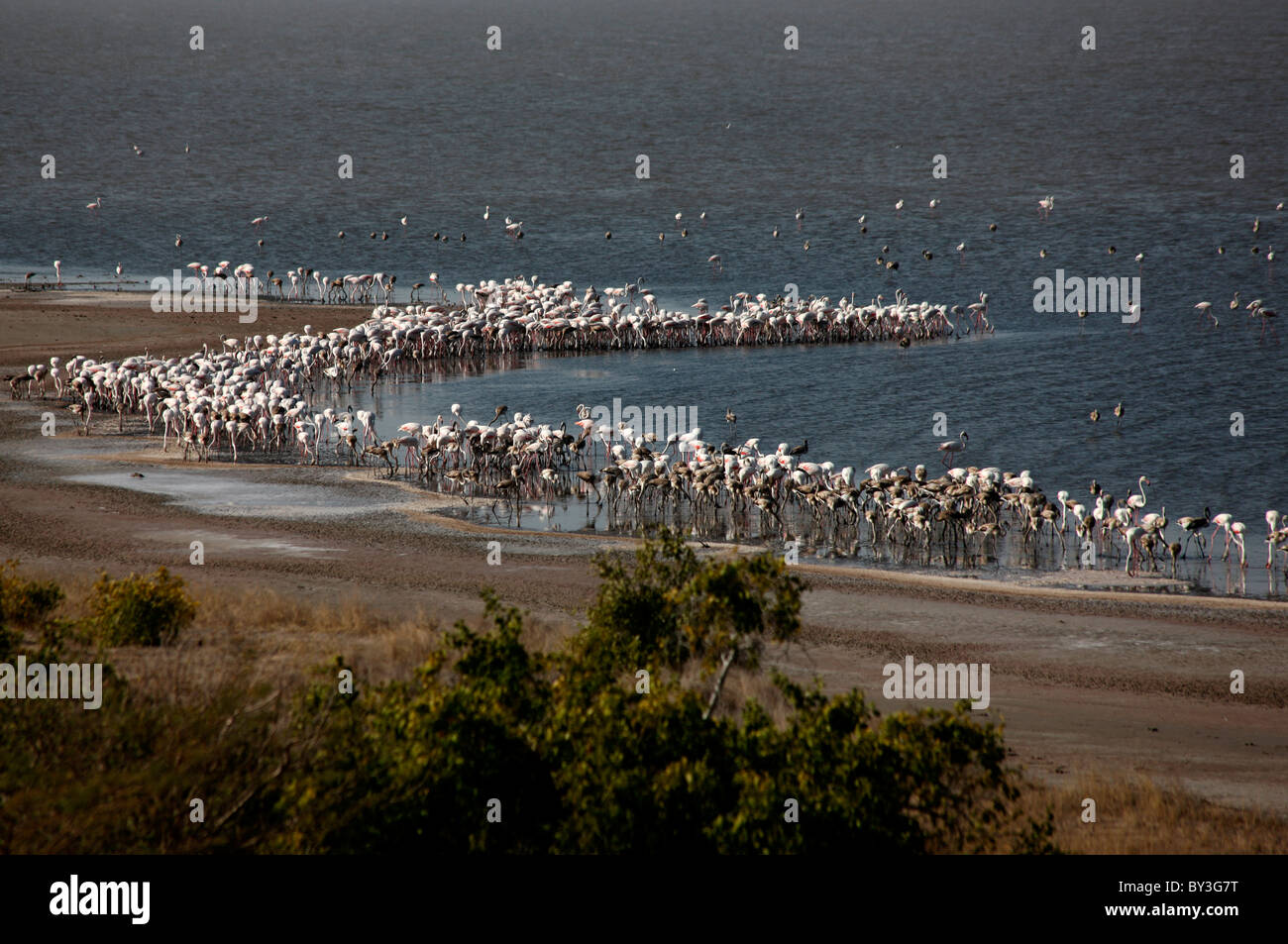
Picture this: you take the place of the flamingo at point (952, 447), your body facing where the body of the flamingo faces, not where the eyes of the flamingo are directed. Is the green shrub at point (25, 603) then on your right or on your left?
on your right

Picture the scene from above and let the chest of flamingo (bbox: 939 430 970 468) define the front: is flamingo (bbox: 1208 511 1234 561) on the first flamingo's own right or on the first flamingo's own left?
on the first flamingo's own right

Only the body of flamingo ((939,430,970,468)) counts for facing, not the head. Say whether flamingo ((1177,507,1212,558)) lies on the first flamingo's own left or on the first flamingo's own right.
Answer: on the first flamingo's own right

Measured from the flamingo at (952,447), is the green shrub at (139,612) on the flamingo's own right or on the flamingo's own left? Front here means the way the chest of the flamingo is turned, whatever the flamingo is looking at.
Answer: on the flamingo's own right

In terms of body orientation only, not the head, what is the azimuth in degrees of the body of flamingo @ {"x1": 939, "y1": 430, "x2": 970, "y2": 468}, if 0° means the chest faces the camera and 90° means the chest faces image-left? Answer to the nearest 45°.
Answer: approximately 270°

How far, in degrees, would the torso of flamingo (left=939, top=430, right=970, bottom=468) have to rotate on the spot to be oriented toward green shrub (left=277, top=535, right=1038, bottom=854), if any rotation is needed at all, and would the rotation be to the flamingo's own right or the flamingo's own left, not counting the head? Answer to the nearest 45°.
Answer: approximately 90° to the flamingo's own right
